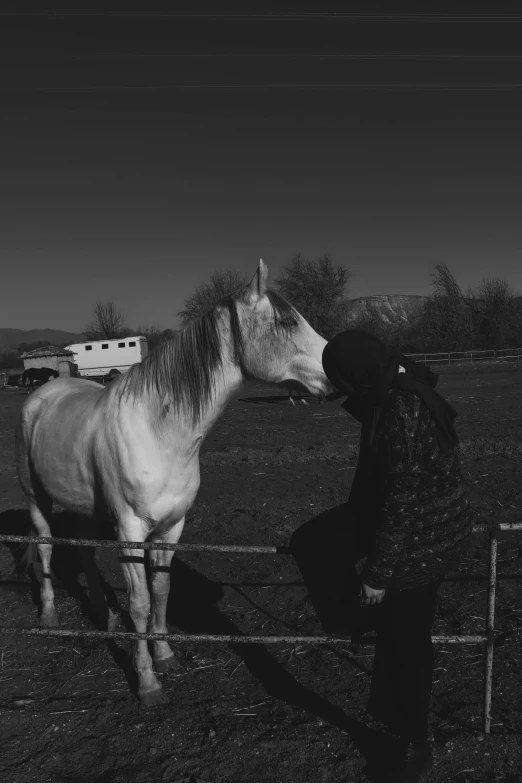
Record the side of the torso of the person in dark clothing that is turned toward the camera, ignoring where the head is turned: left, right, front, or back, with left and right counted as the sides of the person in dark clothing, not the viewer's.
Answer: left

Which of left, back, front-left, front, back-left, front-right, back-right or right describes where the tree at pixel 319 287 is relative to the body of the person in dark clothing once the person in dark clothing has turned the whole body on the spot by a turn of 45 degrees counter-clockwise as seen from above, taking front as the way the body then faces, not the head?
back-right

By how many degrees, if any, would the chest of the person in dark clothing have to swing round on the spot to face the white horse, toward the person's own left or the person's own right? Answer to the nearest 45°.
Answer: approximately 45° to the person's own right

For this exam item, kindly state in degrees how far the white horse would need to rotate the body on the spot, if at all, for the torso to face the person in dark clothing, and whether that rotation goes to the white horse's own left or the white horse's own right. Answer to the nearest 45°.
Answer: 0° — it already faces them

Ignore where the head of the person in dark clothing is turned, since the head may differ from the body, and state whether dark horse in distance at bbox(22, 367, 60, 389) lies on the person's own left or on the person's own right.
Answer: on the person's own right

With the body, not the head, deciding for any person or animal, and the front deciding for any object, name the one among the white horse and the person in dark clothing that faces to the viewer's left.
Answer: the person in dark clothing

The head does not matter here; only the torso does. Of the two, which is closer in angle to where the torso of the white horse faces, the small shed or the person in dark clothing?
the person in dark clothing

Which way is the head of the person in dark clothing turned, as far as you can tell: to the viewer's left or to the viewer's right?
to the viewer's left

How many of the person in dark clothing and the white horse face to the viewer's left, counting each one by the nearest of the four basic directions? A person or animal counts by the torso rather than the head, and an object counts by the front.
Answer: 1

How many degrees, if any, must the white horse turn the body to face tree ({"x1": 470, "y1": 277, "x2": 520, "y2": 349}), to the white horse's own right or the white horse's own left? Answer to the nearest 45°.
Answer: approximately 90° to the white horse's own left

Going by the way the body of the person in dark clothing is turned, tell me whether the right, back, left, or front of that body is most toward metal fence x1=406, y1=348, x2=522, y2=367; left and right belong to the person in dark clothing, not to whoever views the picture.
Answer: right
